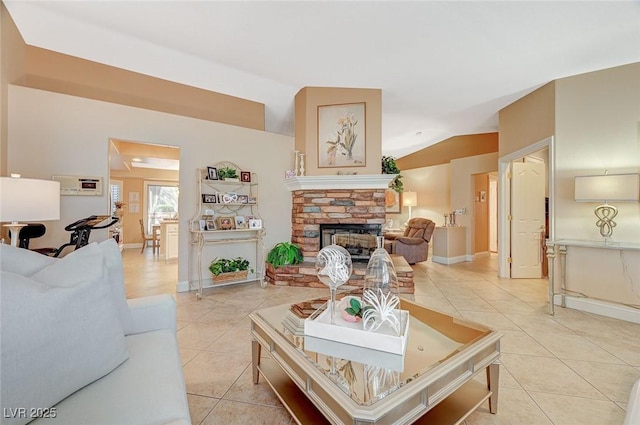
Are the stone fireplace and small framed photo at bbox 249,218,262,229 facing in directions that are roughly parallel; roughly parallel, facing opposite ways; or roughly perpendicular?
roughly parallel

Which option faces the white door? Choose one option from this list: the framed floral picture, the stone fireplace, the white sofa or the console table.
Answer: the white sofa

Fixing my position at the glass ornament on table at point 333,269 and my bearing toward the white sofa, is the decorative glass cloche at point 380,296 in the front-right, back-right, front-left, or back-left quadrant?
back-left

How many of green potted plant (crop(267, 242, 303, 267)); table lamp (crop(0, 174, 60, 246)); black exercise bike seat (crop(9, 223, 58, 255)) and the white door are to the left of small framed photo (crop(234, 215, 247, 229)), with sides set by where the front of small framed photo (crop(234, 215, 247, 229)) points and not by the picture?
2

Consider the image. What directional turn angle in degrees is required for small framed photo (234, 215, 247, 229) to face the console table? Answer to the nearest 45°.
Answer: approximately 45° to its left

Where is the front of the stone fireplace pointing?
toward the camera

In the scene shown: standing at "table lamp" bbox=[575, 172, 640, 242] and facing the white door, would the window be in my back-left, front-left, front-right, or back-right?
front-left

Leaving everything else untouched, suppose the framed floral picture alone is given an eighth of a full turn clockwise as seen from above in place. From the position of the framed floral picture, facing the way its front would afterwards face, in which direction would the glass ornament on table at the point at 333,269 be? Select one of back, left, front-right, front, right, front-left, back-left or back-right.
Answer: front-left

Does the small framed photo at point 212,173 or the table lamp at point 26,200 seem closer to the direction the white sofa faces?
the small framed photo

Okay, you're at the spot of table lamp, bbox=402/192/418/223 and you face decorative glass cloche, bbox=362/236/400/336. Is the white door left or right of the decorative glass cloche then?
left

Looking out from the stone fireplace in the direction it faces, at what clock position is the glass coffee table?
The glass coffee table is roughly at 12 o'clock from the stone fireplace.

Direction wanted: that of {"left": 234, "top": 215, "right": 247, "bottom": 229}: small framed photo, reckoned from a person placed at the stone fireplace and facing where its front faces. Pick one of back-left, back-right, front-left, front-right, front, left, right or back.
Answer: right

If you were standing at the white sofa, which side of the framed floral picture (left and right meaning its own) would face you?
front

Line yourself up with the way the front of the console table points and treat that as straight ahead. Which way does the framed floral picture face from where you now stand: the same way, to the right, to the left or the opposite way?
to the left

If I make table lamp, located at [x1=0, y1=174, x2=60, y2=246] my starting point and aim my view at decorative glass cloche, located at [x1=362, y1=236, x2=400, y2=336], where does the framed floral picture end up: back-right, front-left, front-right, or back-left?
front-left

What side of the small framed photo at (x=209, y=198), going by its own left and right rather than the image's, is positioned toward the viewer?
front

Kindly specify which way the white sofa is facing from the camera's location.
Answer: facing to the right of the viewer

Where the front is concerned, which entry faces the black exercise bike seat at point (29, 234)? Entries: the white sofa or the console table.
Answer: the console table

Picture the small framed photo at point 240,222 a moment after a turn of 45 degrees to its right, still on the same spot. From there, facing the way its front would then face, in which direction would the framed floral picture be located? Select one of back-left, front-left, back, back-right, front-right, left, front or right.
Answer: back-left

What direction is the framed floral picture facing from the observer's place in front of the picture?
facing the viewer
